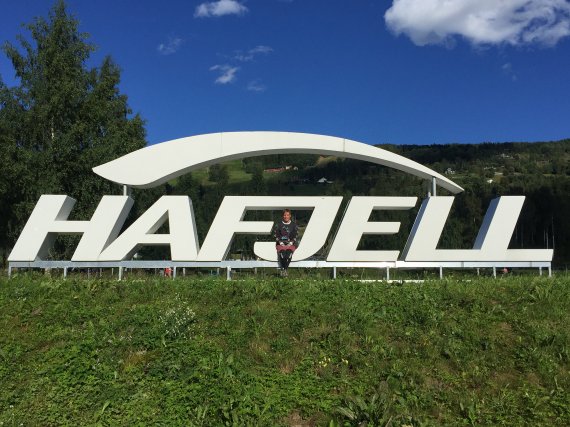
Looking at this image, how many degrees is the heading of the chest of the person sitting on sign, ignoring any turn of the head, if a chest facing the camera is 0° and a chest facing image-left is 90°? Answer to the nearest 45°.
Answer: approximately 0°

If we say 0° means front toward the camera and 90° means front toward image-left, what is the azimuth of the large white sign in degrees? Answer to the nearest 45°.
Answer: approximately 0°

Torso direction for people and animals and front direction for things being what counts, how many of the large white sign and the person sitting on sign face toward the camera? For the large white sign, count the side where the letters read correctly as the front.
2
